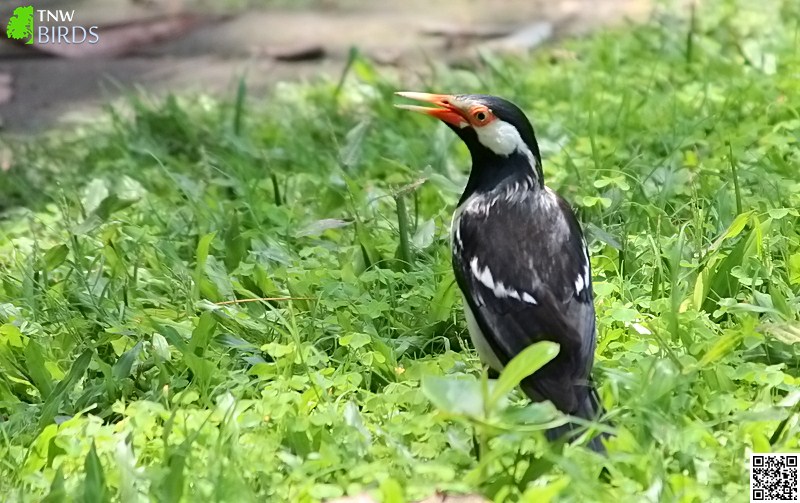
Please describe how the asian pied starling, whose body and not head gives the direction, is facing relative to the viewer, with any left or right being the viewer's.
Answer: facing away from the viewer and to the left of the viewer

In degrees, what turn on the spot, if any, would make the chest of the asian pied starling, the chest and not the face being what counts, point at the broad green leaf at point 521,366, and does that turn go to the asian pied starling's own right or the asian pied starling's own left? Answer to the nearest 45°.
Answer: approximately 135° to the asian pied starling's own left
